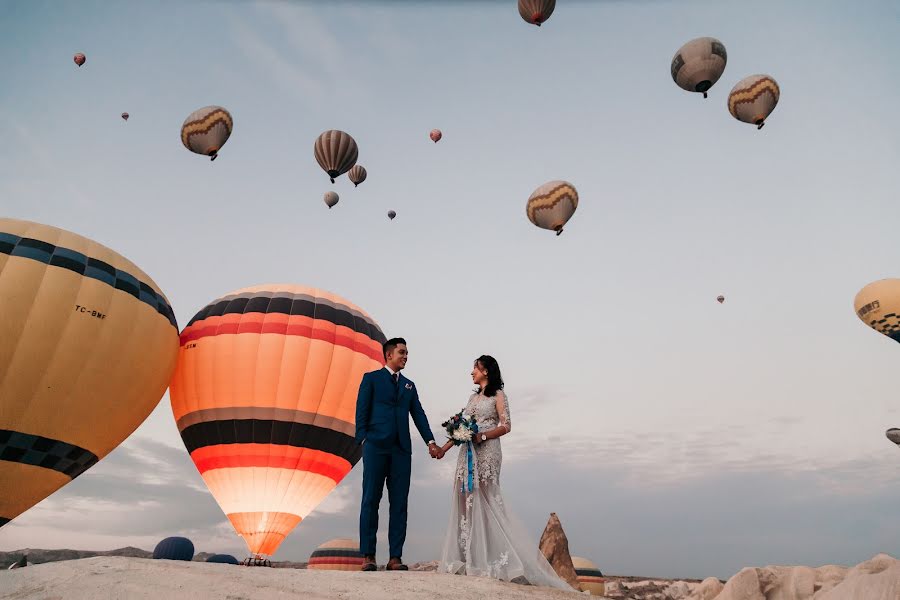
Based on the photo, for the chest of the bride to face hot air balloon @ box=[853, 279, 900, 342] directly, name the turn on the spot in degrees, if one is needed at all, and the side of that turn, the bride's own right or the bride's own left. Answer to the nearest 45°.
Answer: approximately 180°

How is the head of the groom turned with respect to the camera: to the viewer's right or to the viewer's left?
to the viewer's right

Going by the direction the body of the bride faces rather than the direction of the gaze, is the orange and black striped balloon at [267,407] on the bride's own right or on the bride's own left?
on the bride's own right

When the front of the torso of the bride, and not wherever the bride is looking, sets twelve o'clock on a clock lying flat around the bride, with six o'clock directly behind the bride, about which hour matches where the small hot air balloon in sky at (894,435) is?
The small hot air balloon in sky is roughly at 6 o'clock from the bride.

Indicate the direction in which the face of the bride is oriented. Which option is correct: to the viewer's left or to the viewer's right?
to the viewer's left

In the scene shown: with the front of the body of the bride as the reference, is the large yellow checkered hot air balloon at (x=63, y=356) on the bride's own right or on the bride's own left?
on the bride's own right

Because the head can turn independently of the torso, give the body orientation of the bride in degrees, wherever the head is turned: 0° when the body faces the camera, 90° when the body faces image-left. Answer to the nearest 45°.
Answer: approximately 45°

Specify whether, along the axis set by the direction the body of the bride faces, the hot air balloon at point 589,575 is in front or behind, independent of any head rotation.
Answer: behind
